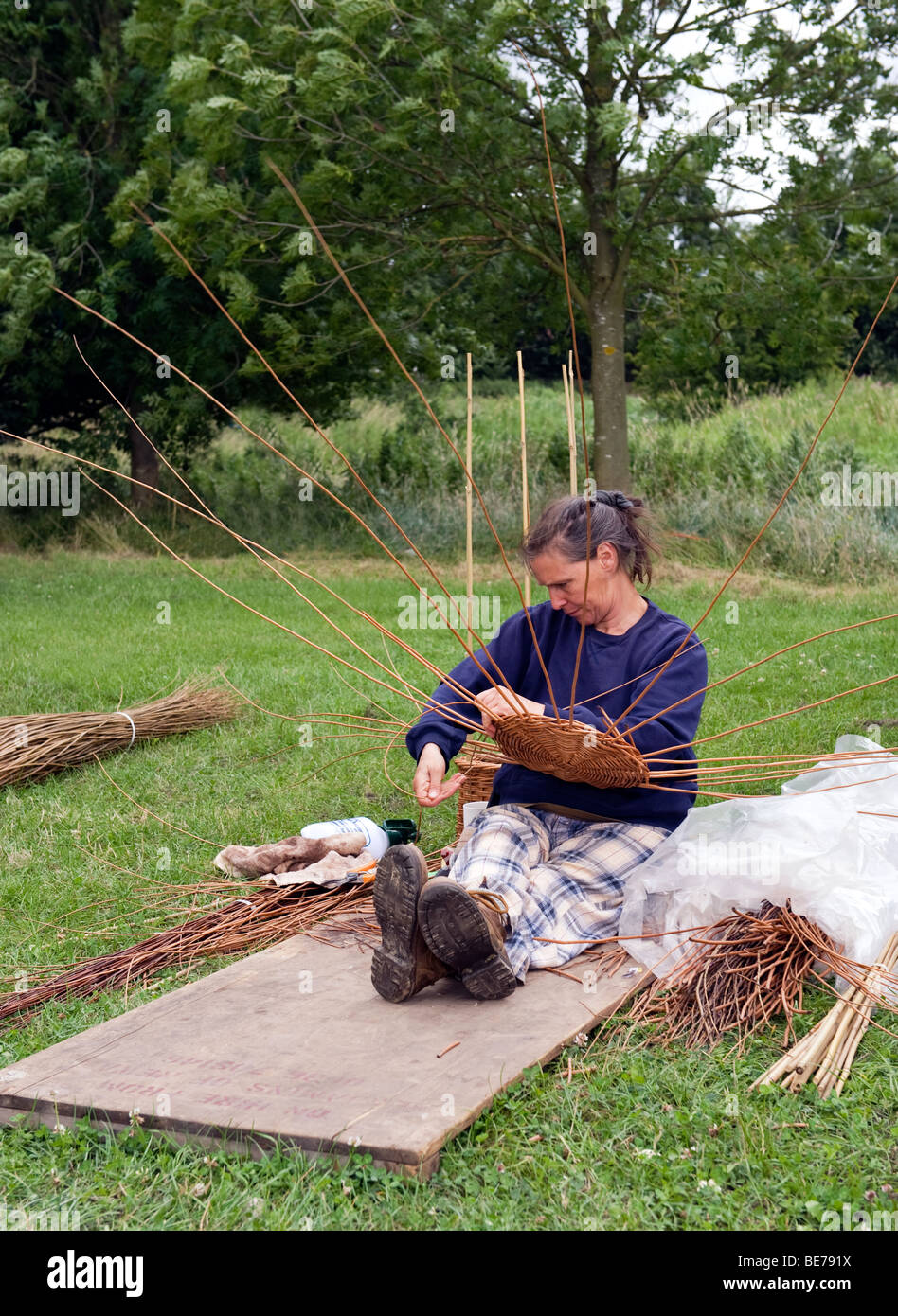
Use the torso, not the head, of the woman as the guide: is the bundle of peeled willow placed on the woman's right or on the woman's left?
on the woman's left

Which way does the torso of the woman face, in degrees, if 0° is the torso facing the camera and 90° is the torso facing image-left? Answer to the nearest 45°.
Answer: approximately 45°

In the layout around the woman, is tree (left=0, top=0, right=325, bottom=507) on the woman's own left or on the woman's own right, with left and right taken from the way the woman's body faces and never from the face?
on the woman's own right

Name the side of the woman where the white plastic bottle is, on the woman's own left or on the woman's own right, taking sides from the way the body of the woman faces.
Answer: on the woman's own right

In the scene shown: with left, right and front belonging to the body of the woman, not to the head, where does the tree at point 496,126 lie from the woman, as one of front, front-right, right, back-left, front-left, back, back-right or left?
back-right
